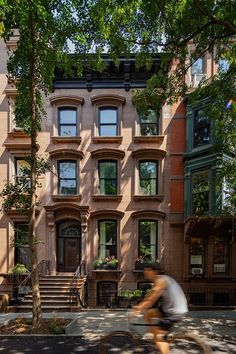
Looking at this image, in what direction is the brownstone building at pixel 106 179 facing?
toward the camera

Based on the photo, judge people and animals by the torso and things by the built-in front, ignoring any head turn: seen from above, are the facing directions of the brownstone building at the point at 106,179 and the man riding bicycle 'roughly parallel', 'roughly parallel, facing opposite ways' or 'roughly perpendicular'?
roughly perpendicular

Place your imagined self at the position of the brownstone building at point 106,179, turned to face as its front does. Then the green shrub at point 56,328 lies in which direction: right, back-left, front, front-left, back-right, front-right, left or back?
front

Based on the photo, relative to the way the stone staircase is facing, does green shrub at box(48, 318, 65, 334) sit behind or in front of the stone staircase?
in front

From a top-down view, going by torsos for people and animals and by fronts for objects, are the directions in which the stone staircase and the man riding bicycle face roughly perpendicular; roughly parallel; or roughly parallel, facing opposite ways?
roughly perpendicular

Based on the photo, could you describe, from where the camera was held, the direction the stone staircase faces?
facing the viewer

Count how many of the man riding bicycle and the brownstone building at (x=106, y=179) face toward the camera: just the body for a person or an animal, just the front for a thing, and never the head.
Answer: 1
